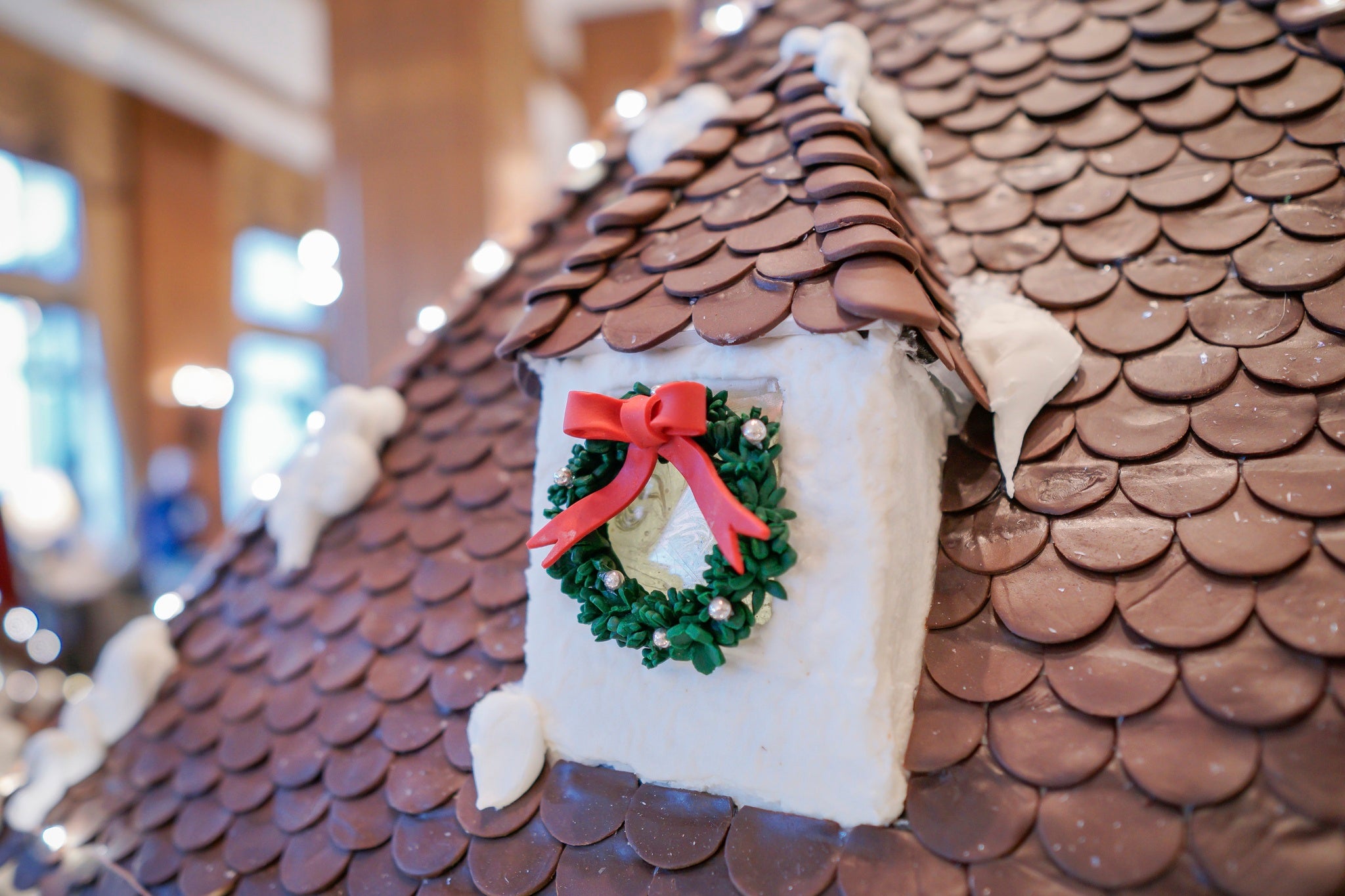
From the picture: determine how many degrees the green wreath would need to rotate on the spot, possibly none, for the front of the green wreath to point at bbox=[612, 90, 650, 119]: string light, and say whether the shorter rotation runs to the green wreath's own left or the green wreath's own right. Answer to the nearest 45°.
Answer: approximately 180°

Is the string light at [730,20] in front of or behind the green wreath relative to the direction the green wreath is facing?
behind

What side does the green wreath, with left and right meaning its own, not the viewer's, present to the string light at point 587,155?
back

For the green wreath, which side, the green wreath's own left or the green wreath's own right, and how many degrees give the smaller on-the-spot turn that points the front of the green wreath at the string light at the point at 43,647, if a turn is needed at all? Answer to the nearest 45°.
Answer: approximately 135° to the green wreath's own right

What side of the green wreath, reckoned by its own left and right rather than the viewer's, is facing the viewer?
front

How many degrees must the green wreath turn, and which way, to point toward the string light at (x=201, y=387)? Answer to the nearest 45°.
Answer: approximately 135° to its right

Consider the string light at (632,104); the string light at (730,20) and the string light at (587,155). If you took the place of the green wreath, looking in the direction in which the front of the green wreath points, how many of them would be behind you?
3

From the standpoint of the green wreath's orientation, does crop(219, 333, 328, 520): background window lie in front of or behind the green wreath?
behind

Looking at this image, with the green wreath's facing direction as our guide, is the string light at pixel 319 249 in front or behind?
behind

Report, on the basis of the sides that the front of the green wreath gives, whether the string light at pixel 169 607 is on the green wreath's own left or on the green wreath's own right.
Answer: on the green wreath's own right
